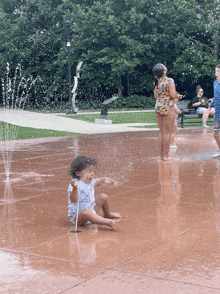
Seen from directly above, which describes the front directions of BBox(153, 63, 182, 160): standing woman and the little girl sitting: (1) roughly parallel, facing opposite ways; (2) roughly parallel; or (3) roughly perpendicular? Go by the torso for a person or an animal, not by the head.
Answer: roughly perpendicular

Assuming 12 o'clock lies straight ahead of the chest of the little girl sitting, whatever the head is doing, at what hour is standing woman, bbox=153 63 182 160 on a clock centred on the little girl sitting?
The standing woman is roughly at 8 o'clock from the little girl sitting.

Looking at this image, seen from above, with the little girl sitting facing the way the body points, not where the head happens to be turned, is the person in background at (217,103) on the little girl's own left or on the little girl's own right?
on the little girl's own left
